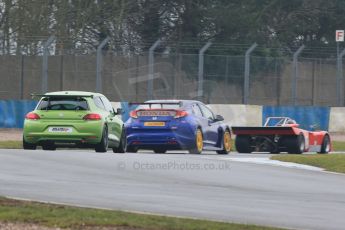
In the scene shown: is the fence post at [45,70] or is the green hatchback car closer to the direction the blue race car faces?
the fence post

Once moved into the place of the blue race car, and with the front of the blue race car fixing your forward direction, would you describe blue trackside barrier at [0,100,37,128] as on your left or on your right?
on your left

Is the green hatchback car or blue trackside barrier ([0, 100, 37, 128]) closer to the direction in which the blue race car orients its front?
the blue trackside barrier

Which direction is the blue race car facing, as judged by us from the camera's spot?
facing away from the viewer and to the right of the viewer

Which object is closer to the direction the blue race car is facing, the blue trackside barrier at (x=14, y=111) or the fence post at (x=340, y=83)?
the fence post

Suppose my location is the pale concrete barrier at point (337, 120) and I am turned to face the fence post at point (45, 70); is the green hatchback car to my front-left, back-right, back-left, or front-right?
front-left

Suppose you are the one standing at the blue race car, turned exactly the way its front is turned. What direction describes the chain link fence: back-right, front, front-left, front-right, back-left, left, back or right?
front-left

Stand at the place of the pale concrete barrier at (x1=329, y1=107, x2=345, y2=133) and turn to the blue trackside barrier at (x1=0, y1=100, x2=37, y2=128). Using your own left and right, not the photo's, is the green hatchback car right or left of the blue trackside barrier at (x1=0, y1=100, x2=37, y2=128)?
left
